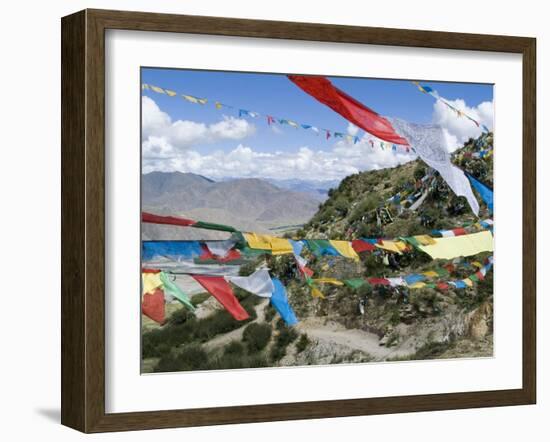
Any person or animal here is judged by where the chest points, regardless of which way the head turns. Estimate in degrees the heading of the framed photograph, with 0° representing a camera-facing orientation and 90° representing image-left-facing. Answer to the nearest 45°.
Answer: approximately 315°
